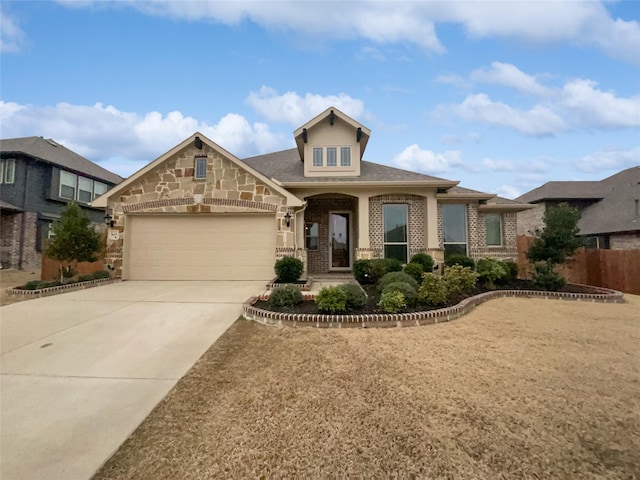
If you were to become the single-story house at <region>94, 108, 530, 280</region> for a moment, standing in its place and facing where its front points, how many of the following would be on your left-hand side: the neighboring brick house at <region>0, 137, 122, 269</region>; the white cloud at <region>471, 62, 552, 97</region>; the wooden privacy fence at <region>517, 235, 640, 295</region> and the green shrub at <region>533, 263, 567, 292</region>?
3

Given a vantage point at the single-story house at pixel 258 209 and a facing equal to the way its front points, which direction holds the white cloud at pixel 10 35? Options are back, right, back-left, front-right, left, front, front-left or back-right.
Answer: right

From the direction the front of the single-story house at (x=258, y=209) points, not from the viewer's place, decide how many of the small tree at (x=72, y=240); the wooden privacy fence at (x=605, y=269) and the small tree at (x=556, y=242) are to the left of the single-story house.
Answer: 2

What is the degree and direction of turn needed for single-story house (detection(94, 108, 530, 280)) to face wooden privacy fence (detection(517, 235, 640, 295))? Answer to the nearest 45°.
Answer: approximately 90° to its left

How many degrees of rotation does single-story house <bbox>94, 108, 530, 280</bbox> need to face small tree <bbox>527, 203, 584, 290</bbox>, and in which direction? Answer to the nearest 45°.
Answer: approximately 90° to its left

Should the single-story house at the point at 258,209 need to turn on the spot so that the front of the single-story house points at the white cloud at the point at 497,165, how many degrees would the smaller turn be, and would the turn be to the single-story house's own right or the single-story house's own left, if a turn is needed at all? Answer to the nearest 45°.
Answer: approximately 135° to the single-story house's own left

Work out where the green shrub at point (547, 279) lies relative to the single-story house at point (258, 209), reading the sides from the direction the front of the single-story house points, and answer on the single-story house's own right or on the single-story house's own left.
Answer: on the single-story house's own left

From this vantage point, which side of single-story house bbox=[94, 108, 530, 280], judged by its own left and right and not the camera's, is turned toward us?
front

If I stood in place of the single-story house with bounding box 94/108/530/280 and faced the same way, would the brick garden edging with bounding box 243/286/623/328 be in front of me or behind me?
in front

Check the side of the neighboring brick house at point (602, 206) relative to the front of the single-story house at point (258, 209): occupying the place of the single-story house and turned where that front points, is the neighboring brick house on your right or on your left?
on your left

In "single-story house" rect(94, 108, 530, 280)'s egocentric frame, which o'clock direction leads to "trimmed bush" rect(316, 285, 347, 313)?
The trimmed bush is roughly at 11 o'clock from the single-story house.

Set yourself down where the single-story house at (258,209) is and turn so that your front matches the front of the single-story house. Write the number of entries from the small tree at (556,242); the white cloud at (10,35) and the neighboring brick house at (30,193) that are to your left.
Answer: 1
